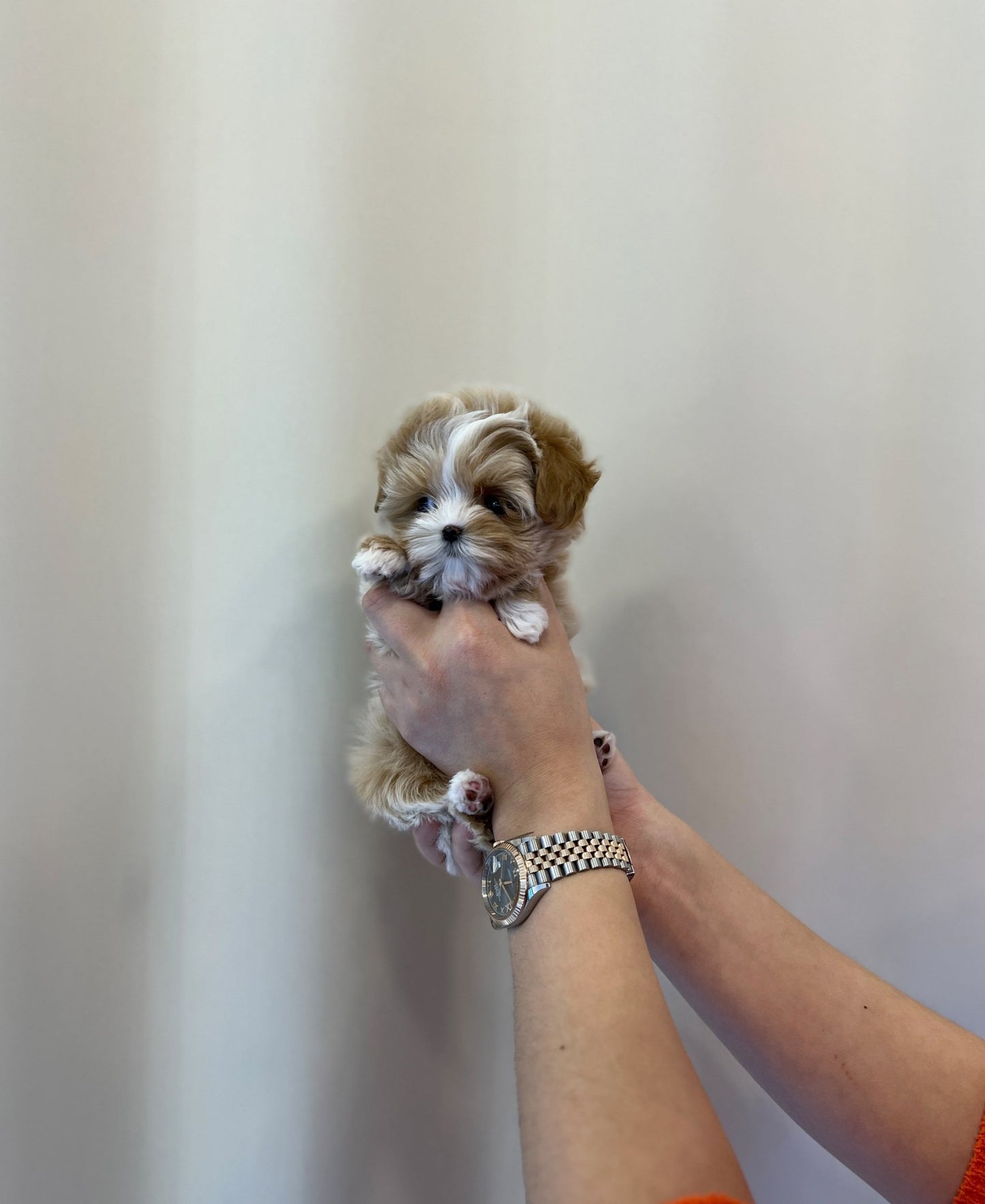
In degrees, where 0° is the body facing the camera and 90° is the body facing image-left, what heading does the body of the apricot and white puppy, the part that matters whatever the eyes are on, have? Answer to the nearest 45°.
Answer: approximately 0°
